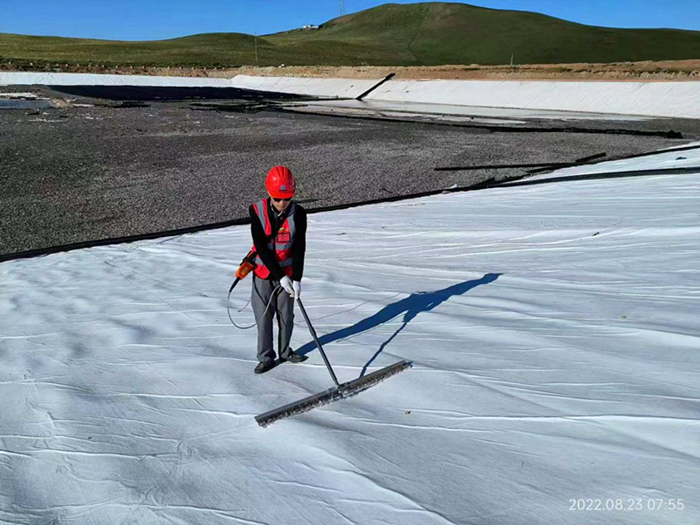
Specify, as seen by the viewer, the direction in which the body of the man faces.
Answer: toward the camera

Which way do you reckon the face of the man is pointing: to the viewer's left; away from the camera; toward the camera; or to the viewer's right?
toward the camera
